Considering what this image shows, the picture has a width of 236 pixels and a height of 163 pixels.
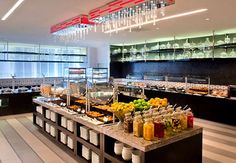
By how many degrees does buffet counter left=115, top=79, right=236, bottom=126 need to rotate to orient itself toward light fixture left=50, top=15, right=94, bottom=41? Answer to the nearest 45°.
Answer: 0° — it already faces it

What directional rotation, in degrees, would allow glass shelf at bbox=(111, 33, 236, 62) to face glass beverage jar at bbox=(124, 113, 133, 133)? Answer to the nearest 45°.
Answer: approximately 45° to its left

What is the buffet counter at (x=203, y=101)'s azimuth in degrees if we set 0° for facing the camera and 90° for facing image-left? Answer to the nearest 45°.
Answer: approximately 45°

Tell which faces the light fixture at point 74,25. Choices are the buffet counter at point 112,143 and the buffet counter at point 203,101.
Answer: the buffet counter at point 203,101

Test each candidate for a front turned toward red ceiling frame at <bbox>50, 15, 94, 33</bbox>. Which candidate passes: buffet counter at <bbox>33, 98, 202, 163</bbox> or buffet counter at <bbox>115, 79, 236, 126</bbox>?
buffet counter at <bbox>115, 79, 236, 126</bbox>

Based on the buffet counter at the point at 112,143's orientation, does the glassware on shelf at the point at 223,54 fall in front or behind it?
behind

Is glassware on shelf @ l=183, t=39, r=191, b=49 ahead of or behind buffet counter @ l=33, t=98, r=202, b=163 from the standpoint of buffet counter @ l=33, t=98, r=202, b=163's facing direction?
behind

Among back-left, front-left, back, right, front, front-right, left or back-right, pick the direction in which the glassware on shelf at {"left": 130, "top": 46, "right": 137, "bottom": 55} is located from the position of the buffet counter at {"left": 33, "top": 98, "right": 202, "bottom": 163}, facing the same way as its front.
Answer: back-right

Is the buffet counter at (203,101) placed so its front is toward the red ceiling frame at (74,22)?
yes

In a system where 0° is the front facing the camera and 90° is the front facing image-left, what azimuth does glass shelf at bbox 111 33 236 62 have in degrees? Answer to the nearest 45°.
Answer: approximately 45°
